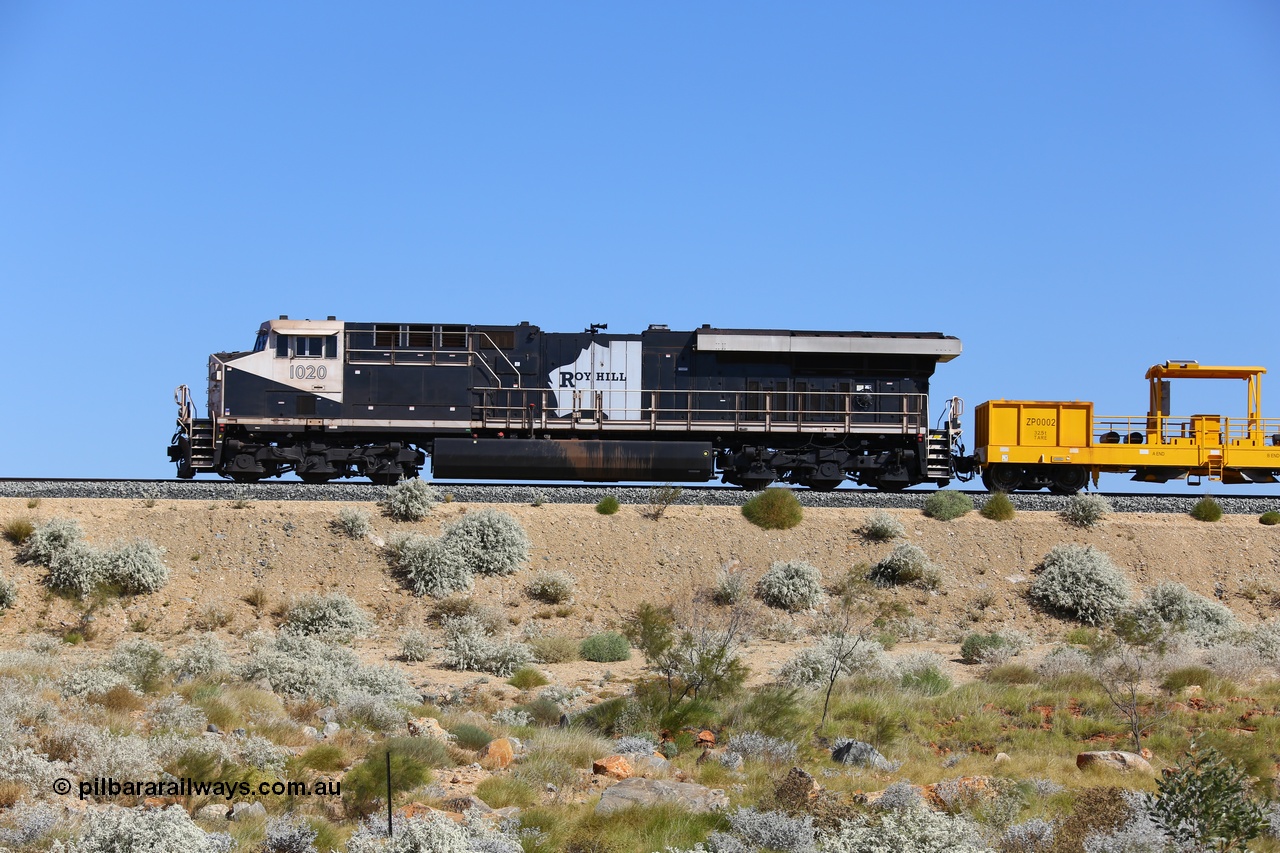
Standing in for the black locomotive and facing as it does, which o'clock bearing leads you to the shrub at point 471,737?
The shrub is roughly at 9 o'clock from the black locomotive.

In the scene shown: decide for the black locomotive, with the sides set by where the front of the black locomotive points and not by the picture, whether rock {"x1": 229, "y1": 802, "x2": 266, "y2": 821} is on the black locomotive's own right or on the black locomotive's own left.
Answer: on the black locomotive's own left

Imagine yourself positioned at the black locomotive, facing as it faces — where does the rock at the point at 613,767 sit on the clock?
The rock is roughly at 9 o'clock from the black locomotive.

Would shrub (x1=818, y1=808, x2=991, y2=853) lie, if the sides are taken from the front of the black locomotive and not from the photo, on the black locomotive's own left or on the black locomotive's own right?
on the black locomotive's own left

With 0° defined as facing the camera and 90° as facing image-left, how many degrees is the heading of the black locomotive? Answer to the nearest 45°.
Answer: approximately 90°

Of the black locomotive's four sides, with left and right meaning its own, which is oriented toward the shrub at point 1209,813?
left

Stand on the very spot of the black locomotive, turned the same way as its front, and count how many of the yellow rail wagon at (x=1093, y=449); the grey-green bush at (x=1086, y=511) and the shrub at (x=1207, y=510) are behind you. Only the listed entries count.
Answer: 3

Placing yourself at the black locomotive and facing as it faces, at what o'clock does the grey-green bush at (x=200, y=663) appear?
The grey-green bush is roughly at 10 o'clock from the black locomotive.

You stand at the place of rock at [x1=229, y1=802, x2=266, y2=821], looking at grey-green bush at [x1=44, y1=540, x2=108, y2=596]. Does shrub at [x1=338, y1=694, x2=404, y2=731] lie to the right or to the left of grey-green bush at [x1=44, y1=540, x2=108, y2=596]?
right

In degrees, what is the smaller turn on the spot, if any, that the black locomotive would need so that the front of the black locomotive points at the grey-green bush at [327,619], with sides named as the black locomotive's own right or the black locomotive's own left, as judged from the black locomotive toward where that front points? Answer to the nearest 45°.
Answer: approximately 45° to the black locomotive's own left

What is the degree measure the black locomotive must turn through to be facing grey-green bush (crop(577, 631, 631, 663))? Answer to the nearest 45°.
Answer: approximately 90° to its left

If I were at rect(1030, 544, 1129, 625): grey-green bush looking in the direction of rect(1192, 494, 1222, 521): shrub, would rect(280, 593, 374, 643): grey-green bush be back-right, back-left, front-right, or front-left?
back-left
